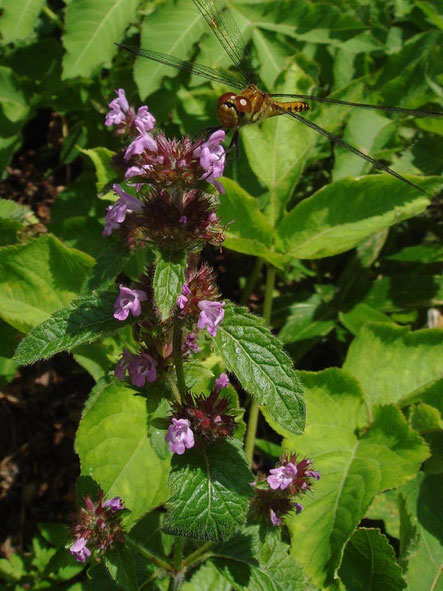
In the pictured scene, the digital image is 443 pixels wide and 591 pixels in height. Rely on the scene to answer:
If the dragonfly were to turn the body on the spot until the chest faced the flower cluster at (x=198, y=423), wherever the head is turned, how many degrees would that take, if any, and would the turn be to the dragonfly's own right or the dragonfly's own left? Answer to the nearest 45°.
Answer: approximately 45° to the dragonfly's own left

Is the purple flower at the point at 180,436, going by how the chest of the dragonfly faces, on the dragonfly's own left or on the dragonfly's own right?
on the dragonfly's own left

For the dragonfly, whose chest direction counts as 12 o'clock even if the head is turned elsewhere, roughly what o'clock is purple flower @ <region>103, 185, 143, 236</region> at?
The purple flower is roughly at 11 o'clock from the dragonfly.

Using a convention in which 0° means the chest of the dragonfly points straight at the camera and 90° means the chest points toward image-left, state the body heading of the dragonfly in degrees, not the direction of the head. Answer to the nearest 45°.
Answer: approximately 45°
